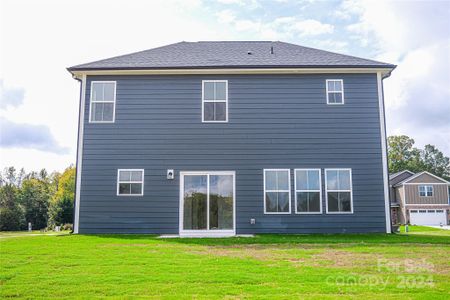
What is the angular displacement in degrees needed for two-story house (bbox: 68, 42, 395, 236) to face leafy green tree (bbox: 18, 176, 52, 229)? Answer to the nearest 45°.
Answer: approximately 45° to its left

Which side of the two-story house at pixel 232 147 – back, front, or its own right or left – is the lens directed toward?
back

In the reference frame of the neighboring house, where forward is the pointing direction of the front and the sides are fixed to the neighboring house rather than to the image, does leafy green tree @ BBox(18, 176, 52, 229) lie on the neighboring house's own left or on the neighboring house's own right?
on the neighboring house's own right

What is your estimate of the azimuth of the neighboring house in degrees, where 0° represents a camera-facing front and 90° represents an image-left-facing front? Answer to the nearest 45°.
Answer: approximately 0°
